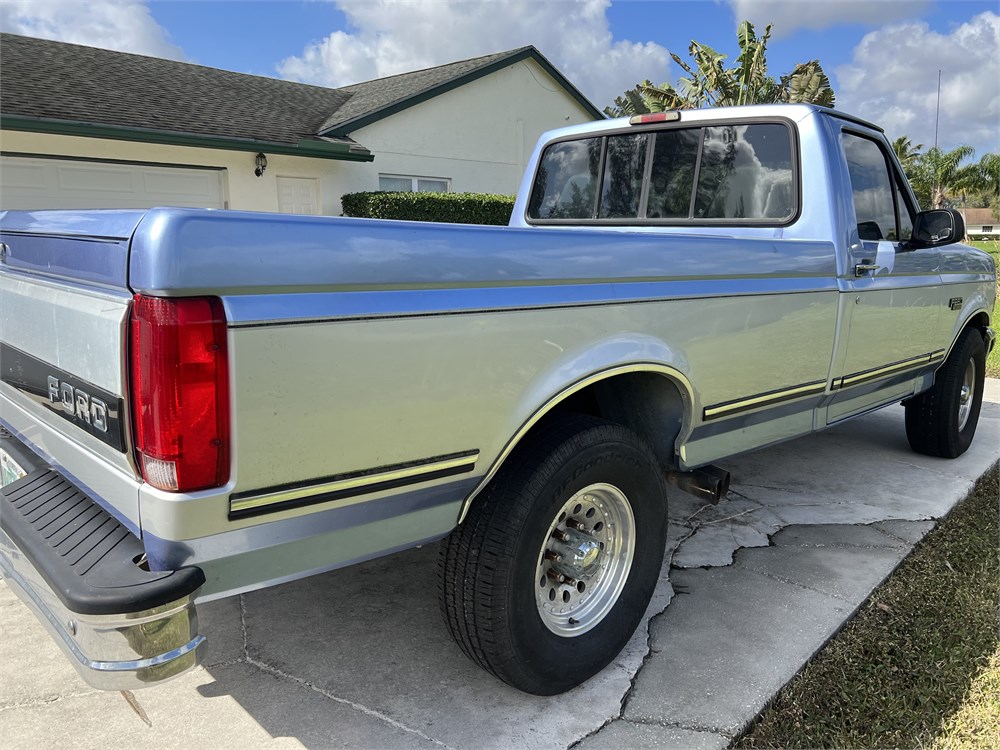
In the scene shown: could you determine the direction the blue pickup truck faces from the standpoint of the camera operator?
facing away from the viewer and to the right of the viewer

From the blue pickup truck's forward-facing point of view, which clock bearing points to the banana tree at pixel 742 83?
The banana tree is roughly at 11 o'clock from the blue pickup truck.

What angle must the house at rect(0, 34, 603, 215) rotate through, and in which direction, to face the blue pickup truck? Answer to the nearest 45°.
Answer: approximately 45° to its right

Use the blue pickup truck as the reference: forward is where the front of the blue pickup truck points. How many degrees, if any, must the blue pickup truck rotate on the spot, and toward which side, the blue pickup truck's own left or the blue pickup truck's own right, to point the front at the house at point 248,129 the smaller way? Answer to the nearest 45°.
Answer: approximately 45° to the blue pickup truck's own left

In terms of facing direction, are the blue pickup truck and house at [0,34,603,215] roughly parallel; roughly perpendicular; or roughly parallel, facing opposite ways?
roughly perpendicular

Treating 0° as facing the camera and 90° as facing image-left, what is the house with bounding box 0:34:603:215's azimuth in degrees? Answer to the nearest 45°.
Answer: approximately 315°
